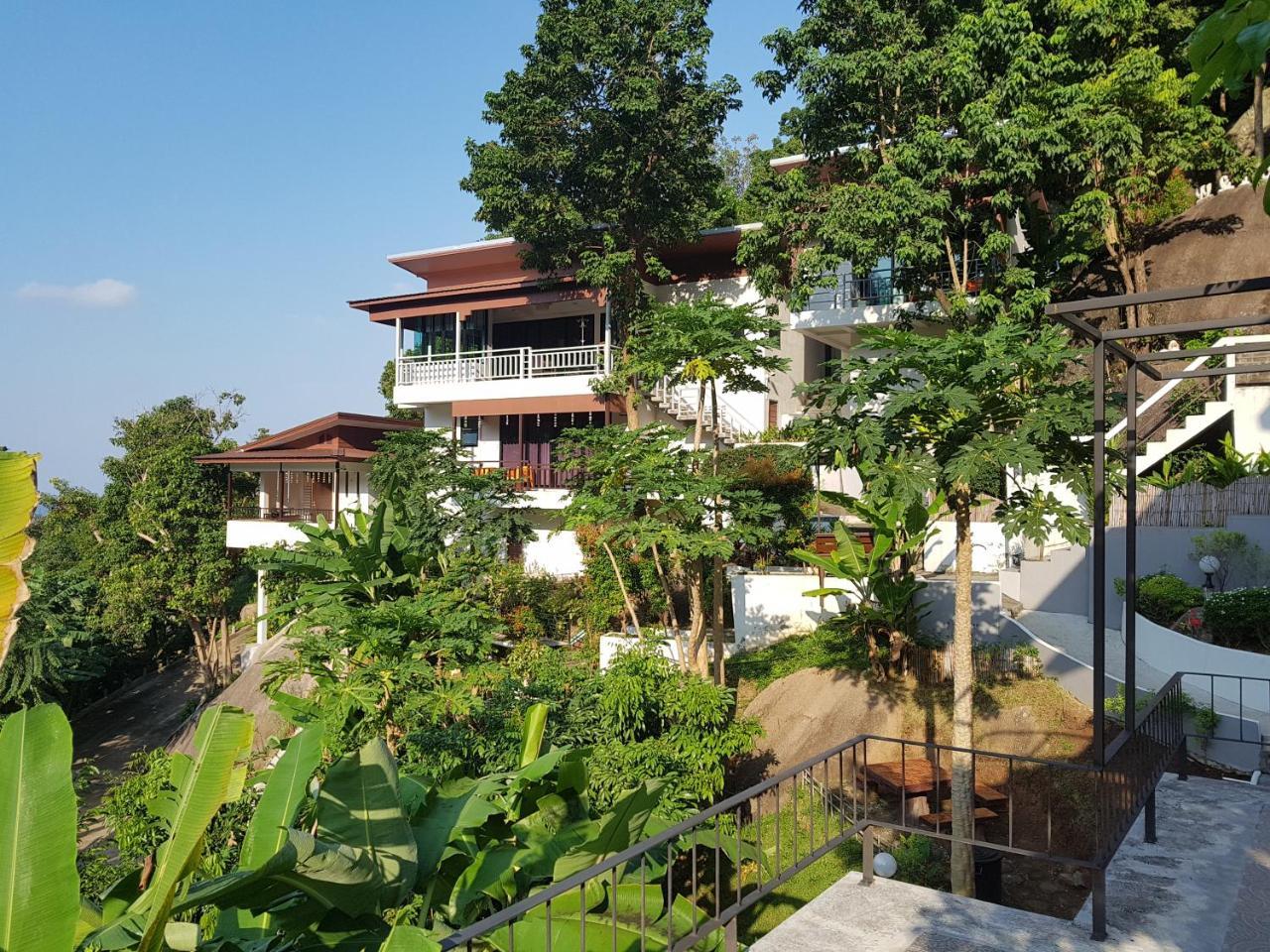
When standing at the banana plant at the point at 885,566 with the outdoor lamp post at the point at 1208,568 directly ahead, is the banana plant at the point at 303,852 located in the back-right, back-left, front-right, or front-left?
back-right

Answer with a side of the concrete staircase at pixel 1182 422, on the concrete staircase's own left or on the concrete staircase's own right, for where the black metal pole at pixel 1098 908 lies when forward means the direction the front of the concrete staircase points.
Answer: on the concrete staircase's own left

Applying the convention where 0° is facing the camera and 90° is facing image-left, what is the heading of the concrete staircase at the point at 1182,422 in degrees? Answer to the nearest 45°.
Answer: approximately 90°

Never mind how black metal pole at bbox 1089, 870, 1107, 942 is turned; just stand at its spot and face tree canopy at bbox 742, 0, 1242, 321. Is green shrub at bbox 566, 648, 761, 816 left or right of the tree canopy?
left
